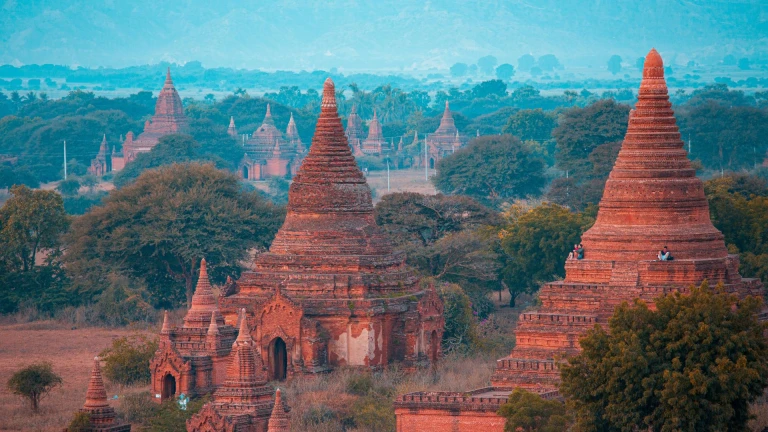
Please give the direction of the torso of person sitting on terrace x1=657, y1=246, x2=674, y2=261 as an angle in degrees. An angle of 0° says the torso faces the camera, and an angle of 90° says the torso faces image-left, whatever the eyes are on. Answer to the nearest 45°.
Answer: approximately 0°

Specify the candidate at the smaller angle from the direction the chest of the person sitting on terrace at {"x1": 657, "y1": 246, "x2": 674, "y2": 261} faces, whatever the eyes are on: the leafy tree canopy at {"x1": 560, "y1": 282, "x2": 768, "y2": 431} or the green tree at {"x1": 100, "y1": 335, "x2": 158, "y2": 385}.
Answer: the leafy tree canopy

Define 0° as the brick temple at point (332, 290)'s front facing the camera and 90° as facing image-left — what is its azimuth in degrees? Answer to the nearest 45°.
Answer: approximately 45°

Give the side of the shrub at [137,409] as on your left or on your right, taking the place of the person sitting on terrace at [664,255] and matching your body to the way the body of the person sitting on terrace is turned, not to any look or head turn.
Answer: on your right
